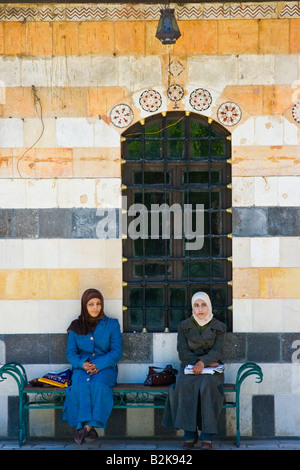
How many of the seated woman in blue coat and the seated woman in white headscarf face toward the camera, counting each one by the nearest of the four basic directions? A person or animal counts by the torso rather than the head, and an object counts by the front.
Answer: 2

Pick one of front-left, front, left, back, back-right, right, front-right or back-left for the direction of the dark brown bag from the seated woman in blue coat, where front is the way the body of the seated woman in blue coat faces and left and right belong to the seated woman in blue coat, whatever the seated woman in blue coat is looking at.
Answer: left

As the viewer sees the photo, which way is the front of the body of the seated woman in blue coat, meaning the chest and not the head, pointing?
toward the camera

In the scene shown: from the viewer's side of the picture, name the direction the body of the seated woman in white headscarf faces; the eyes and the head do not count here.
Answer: toward the camera

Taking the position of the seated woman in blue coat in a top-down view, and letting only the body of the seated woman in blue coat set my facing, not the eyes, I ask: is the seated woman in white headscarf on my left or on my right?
on my left
